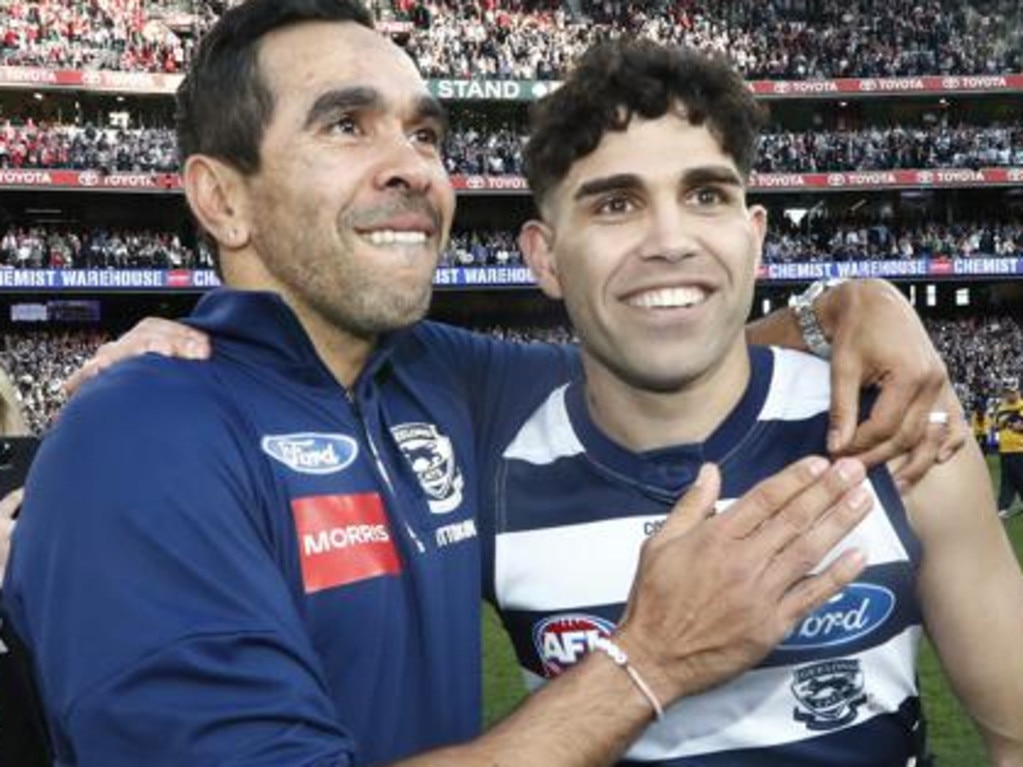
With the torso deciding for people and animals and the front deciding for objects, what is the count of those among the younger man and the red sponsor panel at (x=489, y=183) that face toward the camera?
2

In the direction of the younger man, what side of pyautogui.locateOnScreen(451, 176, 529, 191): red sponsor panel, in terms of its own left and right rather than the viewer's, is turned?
front

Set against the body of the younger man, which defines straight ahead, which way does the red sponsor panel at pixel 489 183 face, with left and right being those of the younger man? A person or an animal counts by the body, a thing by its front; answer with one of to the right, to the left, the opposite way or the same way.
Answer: the same way

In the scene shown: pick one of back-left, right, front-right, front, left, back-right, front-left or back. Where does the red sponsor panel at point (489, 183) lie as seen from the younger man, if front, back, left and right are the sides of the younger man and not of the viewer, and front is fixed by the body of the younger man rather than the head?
back

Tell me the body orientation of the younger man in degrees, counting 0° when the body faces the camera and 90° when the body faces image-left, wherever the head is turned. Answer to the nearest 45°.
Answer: approximately 0°

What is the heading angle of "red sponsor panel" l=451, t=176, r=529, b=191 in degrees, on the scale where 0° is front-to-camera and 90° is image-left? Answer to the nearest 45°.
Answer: approximately 0°
